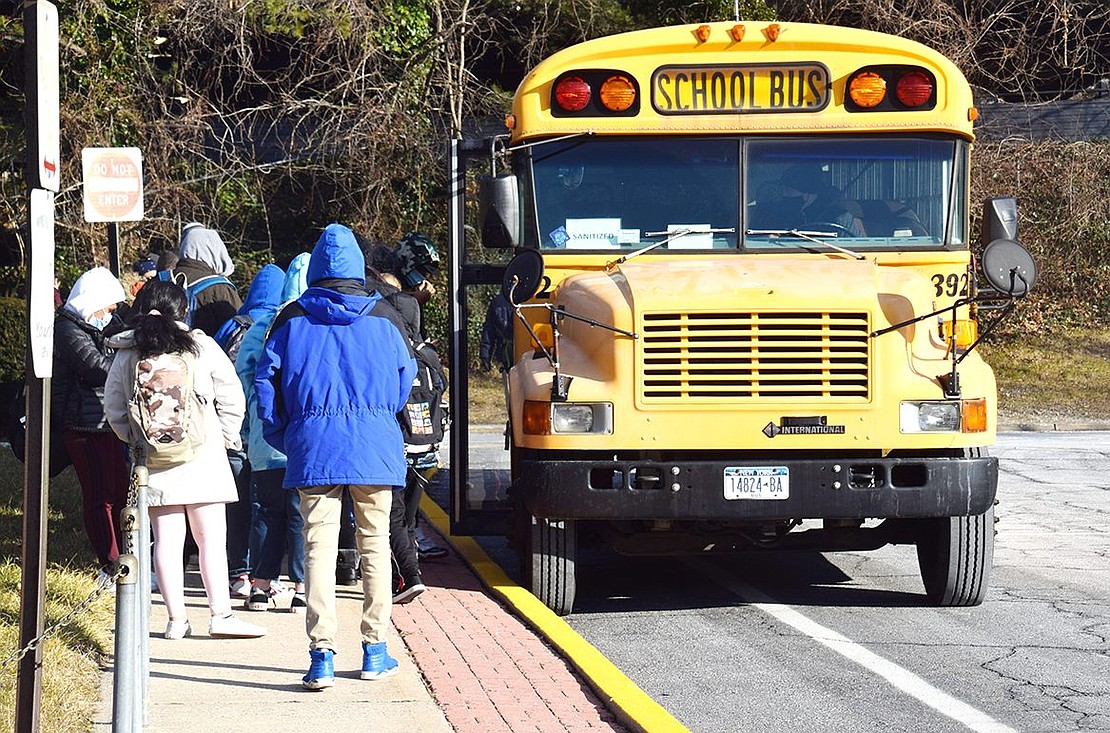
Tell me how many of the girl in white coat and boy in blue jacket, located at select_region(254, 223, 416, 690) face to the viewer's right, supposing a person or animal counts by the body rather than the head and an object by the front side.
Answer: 0

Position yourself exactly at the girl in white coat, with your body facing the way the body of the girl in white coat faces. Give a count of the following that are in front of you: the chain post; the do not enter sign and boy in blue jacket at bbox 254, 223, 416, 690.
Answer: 1

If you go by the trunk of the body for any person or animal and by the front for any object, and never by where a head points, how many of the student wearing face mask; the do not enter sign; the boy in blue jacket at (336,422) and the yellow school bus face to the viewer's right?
1

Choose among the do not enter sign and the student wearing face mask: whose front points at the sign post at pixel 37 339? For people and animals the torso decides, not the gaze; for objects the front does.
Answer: the do not enter sign

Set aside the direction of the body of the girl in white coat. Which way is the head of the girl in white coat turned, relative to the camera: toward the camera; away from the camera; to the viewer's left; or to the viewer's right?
away from the camera

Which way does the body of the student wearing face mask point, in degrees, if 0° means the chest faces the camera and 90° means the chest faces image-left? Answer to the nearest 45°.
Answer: approximately 270°

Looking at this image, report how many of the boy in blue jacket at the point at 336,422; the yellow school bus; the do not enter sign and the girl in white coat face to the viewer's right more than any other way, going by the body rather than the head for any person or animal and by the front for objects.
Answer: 0

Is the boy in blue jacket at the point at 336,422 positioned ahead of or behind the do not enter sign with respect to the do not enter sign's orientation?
ahead

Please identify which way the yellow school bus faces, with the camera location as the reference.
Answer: facing the viewer

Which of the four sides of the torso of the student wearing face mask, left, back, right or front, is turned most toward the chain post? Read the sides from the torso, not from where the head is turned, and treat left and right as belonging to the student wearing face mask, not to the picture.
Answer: right

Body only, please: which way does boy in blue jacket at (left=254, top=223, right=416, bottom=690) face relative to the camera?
away from the camera

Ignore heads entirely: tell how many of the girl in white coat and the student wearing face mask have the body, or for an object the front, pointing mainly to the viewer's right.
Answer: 1

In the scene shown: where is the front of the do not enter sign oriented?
toward the camera

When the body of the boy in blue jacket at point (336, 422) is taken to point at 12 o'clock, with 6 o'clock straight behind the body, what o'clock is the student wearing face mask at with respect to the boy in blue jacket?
The student wearing face mask is roughly at 11 o'clock from the boy in blue jacket.

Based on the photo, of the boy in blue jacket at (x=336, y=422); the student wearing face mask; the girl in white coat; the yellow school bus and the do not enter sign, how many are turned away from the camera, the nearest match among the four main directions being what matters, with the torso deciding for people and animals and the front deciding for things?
2

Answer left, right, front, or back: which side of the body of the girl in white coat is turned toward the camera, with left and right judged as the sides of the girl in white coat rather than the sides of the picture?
back

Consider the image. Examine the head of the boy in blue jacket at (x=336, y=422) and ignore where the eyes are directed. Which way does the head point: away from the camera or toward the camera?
away from the camera

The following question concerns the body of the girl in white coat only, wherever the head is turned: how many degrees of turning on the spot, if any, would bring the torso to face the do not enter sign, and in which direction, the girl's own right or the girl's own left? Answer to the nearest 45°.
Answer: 0° — they already face it

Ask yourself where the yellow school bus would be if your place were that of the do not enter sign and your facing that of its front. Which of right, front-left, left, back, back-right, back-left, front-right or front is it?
front-left
